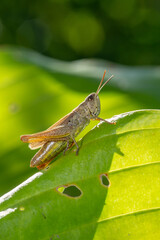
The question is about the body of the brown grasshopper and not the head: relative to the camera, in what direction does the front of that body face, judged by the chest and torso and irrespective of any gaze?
to the viewer's right
